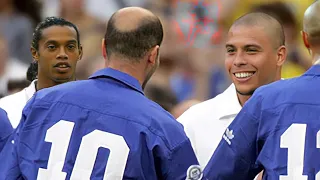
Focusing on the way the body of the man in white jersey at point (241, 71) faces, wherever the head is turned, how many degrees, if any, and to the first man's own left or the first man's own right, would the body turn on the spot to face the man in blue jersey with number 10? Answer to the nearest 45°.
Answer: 0° — they already face them

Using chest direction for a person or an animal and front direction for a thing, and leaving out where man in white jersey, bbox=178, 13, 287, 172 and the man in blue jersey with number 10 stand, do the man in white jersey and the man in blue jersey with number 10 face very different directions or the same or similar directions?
very different directions

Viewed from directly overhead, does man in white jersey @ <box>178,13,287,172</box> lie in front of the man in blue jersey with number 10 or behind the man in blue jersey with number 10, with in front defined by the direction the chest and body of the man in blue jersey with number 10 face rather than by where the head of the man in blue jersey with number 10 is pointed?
in front

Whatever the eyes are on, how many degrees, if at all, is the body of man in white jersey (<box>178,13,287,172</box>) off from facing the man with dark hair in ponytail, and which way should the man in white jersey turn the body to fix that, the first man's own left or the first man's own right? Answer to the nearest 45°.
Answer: approximately 45° to the first man's own right

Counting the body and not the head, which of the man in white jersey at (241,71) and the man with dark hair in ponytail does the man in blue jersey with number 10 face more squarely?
the man in white jersey

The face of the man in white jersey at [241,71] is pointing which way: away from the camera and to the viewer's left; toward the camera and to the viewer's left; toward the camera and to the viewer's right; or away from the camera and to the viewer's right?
toward the camera and to the viewer's left

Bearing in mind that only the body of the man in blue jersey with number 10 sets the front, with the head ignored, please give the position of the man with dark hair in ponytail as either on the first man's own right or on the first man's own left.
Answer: on the first man's own left

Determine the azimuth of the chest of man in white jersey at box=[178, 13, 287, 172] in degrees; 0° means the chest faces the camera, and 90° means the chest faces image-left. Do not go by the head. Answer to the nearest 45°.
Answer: approximately 45°
